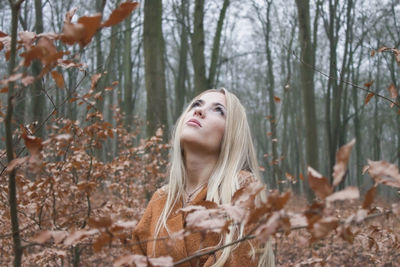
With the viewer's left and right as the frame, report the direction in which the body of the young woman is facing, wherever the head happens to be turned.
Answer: facing the viewer and to the left of the viewer

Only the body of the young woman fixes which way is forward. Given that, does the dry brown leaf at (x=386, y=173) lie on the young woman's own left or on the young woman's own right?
on the young woman's own left

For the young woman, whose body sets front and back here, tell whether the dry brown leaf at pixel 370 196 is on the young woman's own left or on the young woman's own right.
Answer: on the young woman's own left

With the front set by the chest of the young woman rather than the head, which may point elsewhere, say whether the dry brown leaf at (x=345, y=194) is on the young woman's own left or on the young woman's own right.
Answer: on the young woman's own left

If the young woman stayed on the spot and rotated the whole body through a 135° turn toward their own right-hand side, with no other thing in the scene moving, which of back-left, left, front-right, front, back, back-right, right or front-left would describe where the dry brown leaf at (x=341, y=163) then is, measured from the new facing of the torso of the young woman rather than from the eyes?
back

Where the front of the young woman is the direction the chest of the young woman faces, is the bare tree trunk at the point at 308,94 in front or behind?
behind

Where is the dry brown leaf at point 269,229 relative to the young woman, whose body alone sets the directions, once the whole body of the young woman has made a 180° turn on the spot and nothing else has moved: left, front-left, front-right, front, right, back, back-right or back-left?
back-right
